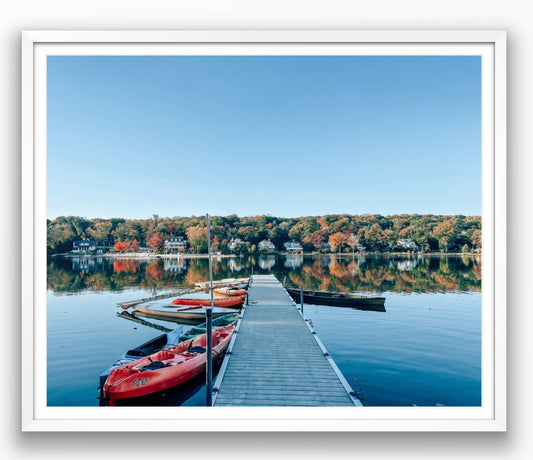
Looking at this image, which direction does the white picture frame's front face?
toward the camera
